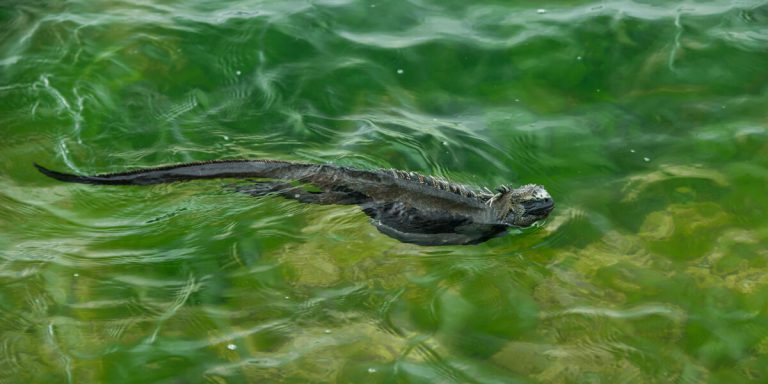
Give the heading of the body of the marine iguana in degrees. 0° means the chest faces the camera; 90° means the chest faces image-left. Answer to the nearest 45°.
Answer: approximately 270°
